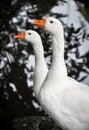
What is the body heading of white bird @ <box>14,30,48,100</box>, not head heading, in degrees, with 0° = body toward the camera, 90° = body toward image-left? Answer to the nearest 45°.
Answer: approximately 90°

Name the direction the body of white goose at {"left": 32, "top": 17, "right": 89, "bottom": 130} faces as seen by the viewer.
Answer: to the viewer's left

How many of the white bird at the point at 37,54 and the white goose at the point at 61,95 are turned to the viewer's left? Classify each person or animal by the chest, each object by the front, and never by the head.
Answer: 2
